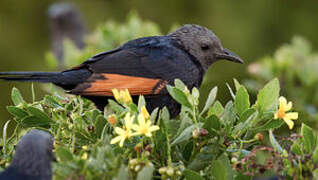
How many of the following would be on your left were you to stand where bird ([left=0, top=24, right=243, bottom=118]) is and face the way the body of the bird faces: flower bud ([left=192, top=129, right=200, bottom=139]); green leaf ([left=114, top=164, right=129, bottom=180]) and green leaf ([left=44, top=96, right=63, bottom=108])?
0

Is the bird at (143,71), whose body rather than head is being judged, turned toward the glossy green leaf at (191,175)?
no

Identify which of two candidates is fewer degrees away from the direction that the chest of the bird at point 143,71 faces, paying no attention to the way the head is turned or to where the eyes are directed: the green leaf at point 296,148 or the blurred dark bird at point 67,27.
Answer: the green leaf

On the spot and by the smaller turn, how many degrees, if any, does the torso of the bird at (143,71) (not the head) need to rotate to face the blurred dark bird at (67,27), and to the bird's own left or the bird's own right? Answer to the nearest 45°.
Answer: approximately 90° to the bird's own left

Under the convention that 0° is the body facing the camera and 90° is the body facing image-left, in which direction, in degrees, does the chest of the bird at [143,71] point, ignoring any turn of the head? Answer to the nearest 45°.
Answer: approximately 270°

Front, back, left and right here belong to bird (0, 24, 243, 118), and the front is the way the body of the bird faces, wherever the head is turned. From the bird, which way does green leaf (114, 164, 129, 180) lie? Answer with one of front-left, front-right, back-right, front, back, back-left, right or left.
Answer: right

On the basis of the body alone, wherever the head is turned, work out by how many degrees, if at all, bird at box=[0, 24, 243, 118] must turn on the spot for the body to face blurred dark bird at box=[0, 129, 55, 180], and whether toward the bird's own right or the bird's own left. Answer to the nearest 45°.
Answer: approximately 135° to the bird's own right

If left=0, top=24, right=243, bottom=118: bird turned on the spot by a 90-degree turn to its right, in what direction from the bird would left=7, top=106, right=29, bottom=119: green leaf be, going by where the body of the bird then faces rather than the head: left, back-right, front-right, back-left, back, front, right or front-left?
front-right

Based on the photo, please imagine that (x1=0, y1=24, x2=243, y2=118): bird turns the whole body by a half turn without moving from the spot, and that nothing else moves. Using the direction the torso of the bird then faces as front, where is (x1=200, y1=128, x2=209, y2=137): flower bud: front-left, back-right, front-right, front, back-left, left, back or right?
left

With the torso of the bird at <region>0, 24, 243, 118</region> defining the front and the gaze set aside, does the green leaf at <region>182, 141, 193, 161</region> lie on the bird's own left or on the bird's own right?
on the bird's own right
